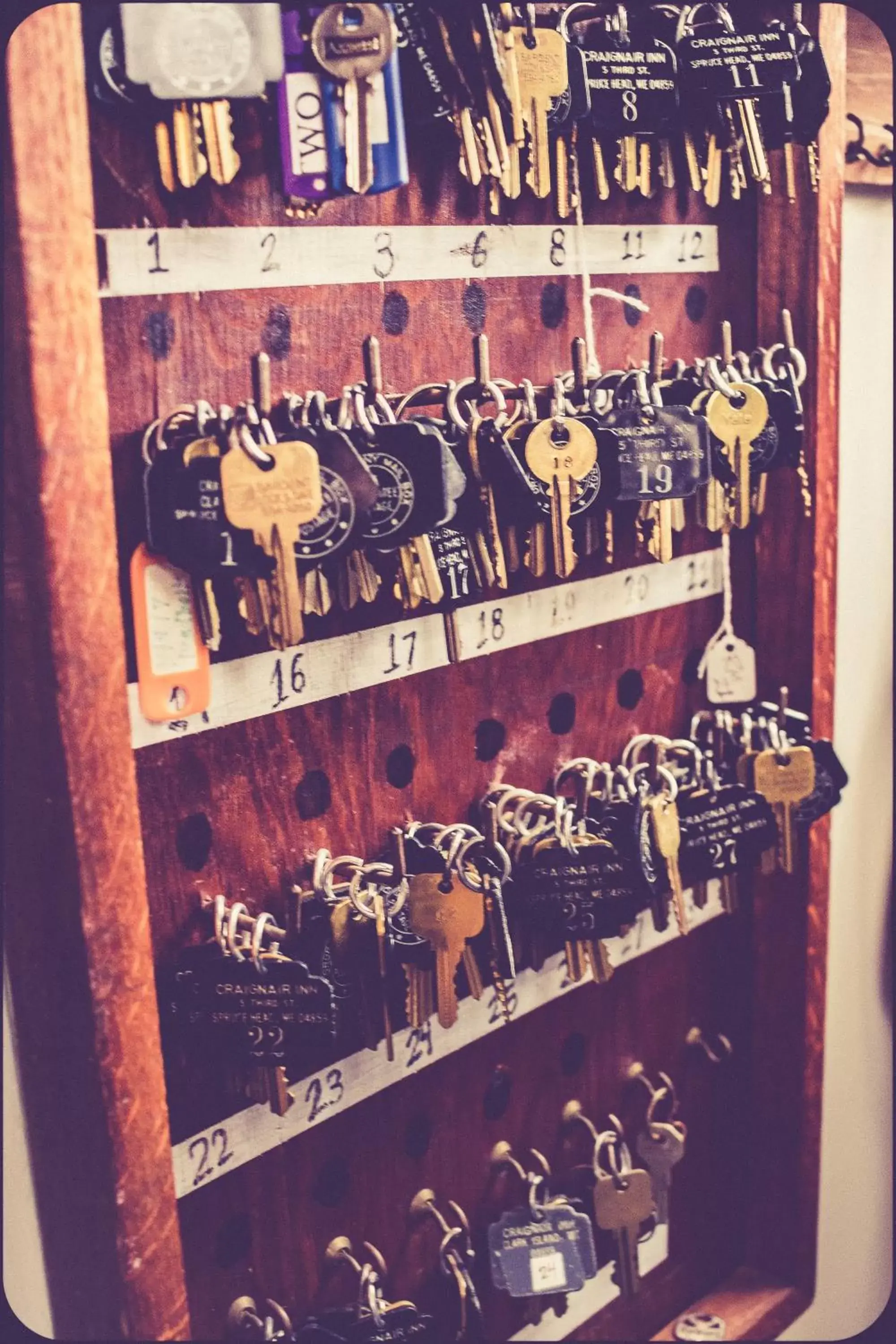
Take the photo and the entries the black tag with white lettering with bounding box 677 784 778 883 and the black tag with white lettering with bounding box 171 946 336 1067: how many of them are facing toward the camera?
2

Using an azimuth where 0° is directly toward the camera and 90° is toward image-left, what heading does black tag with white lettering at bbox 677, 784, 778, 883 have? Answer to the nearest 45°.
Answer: approximately 0°
